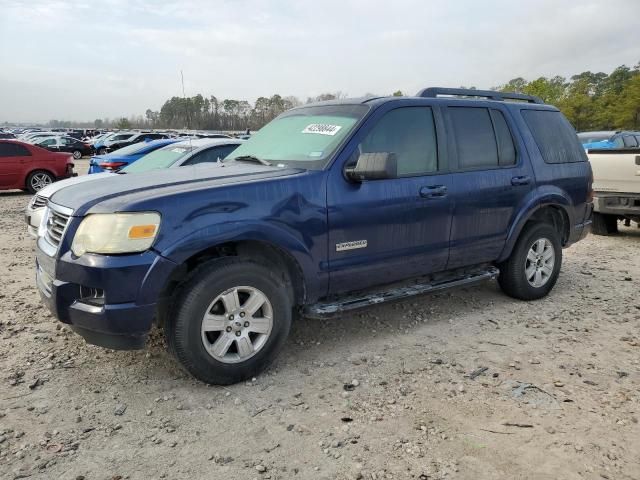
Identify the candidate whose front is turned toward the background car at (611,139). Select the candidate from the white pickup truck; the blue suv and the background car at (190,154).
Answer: the white pickup truck

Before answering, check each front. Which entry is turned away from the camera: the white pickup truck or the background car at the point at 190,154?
the white pickup truck

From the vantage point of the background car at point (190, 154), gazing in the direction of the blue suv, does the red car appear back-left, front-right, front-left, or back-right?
back-right

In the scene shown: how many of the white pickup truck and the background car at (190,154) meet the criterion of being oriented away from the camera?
1

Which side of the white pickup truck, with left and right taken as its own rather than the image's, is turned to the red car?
left

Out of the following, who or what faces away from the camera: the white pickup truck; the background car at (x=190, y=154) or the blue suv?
the white pickup truck

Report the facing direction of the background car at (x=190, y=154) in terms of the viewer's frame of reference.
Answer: facing the viewer and to the left of the viewer

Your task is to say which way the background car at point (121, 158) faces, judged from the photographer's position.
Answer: facing away from the viewer and to the right of the viewer

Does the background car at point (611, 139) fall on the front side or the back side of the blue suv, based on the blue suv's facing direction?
on the back side

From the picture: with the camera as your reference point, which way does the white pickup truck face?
facing away from the viewer

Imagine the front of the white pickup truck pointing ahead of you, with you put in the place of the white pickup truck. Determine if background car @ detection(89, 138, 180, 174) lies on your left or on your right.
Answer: on your left

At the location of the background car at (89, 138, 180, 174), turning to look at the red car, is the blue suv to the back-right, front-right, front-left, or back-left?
back-left
